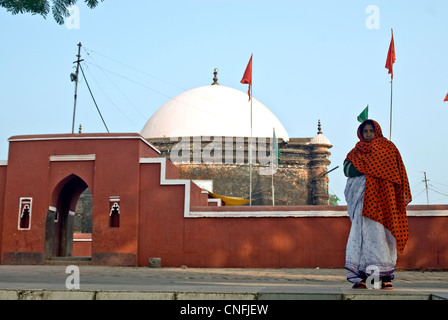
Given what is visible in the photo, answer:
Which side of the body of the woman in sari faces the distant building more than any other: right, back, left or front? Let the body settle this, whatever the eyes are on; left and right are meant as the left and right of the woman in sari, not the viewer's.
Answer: back

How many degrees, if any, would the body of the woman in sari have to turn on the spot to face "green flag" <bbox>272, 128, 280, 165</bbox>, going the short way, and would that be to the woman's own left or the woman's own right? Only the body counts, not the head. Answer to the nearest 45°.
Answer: approximately 180°

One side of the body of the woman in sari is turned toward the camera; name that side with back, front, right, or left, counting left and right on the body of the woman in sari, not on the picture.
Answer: front

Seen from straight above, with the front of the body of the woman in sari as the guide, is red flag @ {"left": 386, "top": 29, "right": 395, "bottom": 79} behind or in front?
behind
